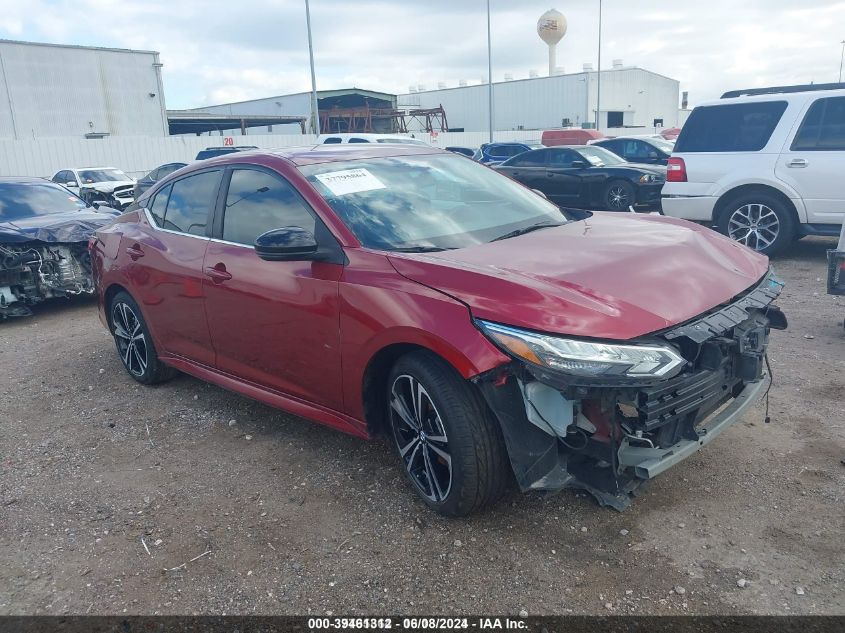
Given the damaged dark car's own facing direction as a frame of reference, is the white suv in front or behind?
in front

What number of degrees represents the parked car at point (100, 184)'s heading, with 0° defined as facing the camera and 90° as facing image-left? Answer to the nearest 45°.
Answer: approximately 315°

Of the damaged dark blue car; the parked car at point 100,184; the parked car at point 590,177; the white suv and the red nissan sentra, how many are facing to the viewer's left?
0

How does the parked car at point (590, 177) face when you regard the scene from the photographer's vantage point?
facing the viewer and to the right of the viewer

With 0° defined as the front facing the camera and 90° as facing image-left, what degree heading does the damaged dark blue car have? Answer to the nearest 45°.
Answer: approximately 315°

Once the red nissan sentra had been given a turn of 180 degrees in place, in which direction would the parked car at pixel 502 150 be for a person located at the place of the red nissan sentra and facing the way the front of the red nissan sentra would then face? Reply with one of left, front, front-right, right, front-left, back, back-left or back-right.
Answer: front-right

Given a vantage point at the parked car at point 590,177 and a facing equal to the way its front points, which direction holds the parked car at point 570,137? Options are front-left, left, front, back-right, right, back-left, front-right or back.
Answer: back-left

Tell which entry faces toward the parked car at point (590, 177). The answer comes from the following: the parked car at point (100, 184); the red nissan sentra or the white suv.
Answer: the parked car at point (100, 184)

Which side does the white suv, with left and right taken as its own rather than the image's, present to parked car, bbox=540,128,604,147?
left

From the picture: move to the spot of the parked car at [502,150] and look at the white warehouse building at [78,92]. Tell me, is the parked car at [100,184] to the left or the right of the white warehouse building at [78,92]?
left

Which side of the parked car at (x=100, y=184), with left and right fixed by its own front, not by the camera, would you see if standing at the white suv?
front

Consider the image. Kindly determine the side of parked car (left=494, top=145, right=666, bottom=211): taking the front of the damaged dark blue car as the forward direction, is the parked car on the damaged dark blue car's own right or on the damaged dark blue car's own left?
on the damaged dark blue car's own left

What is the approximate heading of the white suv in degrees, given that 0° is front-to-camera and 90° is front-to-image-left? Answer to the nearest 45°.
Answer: approximately 270°

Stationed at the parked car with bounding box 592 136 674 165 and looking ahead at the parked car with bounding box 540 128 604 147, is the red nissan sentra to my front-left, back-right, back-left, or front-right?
back-left

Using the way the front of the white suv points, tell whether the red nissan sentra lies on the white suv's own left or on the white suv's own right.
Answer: on the white suv's own right

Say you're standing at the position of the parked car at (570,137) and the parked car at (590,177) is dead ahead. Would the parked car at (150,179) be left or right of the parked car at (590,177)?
right
